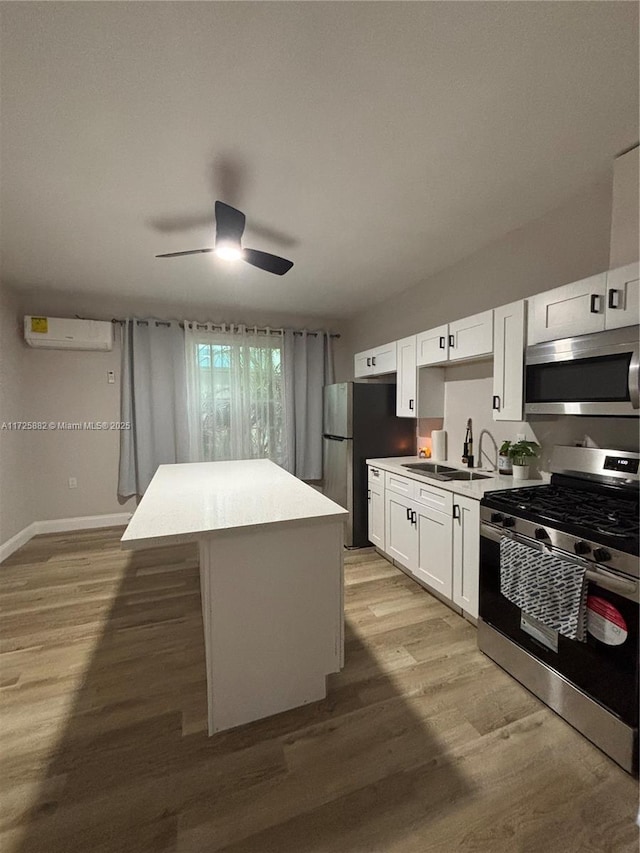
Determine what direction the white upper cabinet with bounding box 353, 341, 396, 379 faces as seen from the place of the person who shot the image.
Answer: facing the viewer and to the left of the viewer

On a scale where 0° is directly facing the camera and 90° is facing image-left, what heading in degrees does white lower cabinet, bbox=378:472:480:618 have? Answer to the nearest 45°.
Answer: approximately 45°

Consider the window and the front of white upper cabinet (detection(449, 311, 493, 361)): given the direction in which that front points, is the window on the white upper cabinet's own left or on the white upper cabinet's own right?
on the white upper cabinet's own right

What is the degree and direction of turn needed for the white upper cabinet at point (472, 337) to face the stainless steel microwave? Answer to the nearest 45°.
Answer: approximately 90° to its left

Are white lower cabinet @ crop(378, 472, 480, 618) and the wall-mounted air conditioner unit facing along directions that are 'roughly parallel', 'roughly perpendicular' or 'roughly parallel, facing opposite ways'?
roughly perpendicular

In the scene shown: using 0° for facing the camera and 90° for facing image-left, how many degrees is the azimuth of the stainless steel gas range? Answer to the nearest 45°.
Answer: approximately 45°

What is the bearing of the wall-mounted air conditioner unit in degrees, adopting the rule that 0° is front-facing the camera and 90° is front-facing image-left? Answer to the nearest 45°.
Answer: approximately 0°

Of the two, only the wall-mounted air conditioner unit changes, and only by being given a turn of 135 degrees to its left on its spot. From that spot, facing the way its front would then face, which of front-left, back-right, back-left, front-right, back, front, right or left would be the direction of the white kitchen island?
back-right

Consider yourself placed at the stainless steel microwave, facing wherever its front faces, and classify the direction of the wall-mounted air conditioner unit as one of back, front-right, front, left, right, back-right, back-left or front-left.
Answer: front-right

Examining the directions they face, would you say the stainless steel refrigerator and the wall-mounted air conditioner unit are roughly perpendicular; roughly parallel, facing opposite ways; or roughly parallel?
roughly perpendicular

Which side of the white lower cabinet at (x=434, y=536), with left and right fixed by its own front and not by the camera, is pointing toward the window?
right
